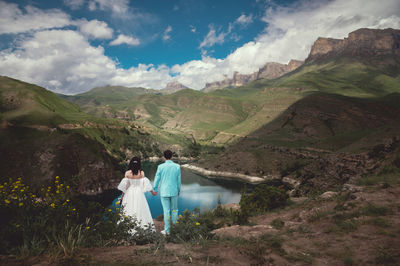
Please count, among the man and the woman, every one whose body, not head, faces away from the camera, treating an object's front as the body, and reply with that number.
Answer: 2

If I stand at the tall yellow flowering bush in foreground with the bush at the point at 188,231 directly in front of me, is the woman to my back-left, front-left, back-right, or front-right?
front-left

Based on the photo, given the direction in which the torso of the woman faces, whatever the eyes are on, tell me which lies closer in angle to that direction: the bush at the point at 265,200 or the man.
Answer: the bush

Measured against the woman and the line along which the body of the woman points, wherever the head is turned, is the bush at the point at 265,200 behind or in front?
in front

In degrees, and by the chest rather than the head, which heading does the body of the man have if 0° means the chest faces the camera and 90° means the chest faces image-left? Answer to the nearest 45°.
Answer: approximately 180°

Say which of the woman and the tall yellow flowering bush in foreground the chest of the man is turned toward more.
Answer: the woman

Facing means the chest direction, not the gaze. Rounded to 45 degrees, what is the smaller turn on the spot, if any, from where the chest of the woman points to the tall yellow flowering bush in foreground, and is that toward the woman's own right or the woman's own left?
approximately 135° to the woman's own left

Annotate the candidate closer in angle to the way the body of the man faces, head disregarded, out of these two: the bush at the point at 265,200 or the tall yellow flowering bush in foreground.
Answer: the bush at the point at 265,200

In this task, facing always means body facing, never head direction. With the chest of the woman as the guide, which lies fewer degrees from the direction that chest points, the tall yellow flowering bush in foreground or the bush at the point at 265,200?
the bush at the point at 265,200

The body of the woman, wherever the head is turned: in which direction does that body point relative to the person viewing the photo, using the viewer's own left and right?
facing away from the viewer

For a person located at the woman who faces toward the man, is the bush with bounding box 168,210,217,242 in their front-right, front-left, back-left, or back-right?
front-right

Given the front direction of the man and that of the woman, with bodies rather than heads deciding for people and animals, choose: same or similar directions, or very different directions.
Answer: same or similar directions

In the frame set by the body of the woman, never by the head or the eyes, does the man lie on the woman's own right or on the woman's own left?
on the woman's own right
